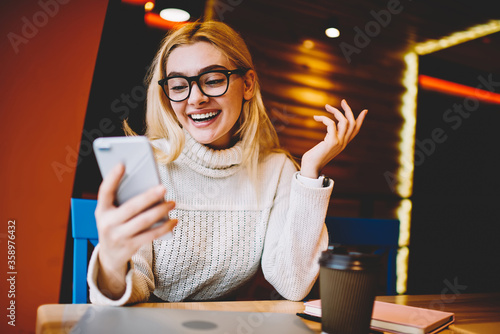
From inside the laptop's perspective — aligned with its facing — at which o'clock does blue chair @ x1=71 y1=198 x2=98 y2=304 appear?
The blue chair is roughly at 11 o'clock from the laptop.

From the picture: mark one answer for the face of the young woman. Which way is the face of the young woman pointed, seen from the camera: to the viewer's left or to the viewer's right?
to the viewer's left

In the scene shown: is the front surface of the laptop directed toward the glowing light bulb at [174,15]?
yes

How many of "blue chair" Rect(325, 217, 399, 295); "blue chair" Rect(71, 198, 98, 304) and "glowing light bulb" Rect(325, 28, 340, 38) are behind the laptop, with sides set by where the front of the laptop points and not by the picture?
0

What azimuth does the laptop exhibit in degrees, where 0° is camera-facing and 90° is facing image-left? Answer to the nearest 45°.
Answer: approximately 180°

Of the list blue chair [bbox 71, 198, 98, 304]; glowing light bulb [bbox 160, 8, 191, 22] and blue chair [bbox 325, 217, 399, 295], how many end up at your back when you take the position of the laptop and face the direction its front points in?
0

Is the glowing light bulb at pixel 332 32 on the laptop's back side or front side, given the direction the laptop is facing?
on the front side

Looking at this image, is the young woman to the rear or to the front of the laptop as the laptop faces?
to the front

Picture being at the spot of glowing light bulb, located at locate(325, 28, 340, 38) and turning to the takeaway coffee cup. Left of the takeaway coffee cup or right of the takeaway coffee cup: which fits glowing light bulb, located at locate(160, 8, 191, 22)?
right
